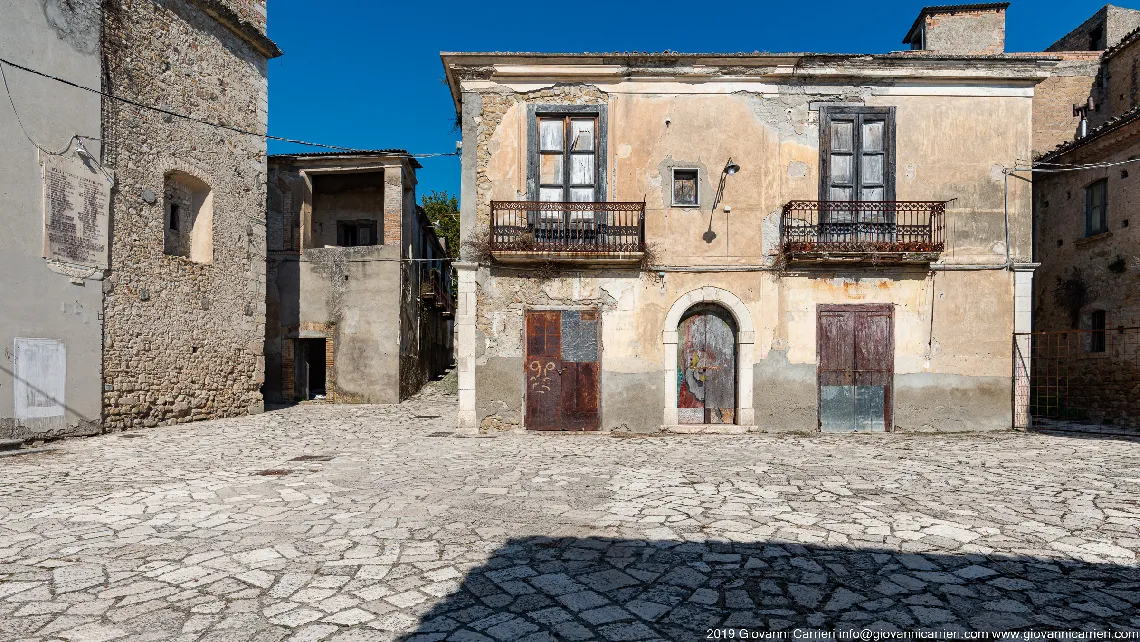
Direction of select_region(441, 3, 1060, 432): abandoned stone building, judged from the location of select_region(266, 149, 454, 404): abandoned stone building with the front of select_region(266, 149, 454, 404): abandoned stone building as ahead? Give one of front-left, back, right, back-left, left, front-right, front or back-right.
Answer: front-left

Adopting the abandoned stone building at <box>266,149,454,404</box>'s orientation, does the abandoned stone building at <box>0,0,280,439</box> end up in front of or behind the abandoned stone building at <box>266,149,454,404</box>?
in front

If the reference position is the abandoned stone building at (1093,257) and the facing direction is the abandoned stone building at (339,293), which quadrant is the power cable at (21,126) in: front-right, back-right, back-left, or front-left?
front-left

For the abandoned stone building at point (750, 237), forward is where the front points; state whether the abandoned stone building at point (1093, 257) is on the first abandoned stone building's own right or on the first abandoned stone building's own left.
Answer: on the first abandoned stone building's own left

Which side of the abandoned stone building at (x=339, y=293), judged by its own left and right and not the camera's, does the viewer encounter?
front

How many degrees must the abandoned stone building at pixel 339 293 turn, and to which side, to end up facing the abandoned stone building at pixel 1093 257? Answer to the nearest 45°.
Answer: approximately 45° to its left

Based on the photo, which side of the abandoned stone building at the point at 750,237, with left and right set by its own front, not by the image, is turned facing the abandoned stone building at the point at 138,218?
right

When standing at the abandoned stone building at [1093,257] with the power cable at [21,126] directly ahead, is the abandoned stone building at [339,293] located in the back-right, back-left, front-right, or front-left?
front-right

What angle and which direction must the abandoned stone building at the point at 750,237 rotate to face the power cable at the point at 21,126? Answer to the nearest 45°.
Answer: approximately 45° to its right

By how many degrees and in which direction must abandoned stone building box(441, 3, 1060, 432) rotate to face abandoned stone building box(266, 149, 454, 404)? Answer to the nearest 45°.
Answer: approximately 90° to its right

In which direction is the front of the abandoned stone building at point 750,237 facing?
toward the camera

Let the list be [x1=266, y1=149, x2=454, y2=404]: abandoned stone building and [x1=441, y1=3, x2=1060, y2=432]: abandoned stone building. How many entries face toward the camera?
2
